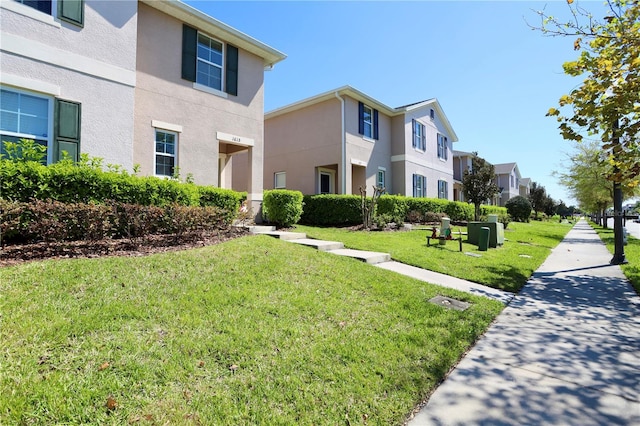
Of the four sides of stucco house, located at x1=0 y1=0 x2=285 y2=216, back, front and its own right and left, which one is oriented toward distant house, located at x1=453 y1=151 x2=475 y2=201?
left

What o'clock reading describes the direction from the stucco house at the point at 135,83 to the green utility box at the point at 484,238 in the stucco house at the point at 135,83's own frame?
The green utility box is roughly at 11 o'clock from the stucco house.

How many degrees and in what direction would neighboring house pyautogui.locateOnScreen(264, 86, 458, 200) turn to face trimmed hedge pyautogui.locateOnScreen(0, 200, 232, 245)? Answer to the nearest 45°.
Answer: approximately 45° to its right

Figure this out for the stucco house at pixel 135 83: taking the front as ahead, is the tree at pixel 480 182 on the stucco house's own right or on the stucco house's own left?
on the stucco house's own left

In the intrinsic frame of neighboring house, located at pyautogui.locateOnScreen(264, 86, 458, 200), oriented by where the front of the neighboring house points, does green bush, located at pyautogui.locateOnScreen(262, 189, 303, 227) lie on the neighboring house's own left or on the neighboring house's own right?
on the neighboring house's own right

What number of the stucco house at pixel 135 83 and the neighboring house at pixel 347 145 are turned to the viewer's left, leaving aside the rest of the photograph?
0

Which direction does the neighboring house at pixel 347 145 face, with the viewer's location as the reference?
facing the viewer and to the right of the viewer

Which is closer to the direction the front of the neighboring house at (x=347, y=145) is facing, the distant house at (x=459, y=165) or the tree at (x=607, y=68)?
the tree
